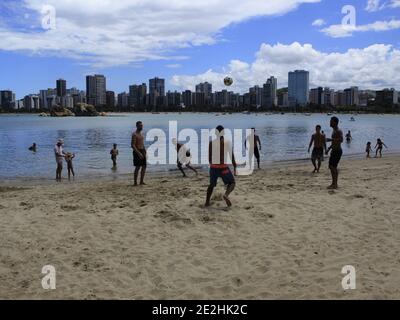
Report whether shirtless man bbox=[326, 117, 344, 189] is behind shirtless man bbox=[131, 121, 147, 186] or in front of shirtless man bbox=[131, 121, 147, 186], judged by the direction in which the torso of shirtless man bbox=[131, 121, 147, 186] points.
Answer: in front

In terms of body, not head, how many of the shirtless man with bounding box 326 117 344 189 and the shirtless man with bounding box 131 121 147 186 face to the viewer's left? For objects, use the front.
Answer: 1

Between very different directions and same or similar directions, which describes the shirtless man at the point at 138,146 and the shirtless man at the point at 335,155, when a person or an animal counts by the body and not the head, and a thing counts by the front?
very different directions

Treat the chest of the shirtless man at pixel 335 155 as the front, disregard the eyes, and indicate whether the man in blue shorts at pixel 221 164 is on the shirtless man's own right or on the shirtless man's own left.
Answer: on the shirtless man's own left

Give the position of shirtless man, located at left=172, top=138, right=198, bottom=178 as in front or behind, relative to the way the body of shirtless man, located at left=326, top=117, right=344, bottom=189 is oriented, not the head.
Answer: in front

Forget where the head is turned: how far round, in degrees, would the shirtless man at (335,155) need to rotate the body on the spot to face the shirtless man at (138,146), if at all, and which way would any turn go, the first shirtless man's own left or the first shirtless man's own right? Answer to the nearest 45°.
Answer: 0° — they already face them

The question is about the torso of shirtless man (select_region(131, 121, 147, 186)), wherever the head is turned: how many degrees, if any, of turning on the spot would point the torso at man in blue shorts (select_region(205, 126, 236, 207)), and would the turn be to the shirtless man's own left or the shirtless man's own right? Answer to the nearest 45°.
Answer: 0° — they already face them

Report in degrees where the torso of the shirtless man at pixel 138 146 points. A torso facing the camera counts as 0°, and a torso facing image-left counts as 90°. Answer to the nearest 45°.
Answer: approximately 315°

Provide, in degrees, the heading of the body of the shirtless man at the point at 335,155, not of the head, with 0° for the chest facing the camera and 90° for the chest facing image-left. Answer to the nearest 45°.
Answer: approximately 90°

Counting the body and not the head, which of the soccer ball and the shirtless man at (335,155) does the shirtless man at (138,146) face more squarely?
the shirtless man

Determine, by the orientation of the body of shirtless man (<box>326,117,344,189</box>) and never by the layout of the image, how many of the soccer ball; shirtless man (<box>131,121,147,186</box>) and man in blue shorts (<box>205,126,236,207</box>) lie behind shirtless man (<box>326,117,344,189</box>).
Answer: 0

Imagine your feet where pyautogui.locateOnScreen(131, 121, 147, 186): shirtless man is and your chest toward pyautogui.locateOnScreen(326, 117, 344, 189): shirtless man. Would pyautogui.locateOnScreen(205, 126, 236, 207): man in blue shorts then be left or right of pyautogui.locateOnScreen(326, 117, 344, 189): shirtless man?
right

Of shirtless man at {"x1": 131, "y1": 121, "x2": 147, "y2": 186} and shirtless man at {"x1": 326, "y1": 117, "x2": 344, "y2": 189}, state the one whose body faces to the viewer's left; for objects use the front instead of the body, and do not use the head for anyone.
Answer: shirtless man at {"x1": 326, "y1": 117, "x2": 344, "y2": 189}

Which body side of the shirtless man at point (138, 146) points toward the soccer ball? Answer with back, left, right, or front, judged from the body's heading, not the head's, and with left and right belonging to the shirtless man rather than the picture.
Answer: left

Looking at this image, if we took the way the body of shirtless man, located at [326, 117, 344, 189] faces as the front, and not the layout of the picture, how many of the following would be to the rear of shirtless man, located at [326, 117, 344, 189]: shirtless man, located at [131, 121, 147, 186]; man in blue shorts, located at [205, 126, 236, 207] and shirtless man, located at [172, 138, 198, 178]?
0
